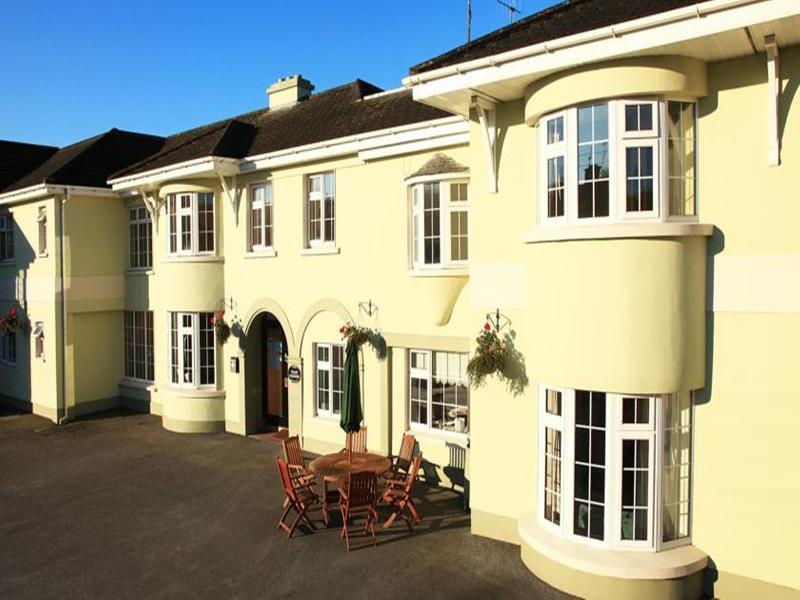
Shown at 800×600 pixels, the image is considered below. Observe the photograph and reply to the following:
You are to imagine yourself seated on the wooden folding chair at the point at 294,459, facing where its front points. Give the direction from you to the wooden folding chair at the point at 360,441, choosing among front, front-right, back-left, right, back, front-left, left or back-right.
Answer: left

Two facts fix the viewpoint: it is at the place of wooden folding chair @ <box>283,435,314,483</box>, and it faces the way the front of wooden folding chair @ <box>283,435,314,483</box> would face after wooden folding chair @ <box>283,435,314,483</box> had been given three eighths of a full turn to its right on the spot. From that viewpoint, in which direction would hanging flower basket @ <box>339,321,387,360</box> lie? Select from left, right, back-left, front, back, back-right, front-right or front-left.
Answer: back-right

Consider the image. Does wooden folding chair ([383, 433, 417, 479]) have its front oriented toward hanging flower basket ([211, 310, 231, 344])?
no

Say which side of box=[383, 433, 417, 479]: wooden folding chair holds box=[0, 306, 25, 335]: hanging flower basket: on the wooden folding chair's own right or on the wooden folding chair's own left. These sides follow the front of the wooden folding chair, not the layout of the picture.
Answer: on the wooden folding chair's own right

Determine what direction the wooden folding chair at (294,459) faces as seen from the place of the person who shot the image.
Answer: facing the viewer and to the right of the viewer

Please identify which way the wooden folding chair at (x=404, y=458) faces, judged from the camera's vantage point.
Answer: facing the viewer and to the left of the viewer

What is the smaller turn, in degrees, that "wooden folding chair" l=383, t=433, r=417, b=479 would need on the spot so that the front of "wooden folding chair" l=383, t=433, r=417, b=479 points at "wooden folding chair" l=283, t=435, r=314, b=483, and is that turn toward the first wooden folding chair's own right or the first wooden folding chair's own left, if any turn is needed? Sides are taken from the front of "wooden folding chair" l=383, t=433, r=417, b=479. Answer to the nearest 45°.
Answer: approximately 45° to the first wooden folding chair's own right

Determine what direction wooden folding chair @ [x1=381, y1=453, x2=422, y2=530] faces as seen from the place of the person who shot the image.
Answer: facing to the left of the viewer

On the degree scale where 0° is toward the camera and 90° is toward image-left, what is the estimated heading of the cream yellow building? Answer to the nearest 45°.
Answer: approximately 45°

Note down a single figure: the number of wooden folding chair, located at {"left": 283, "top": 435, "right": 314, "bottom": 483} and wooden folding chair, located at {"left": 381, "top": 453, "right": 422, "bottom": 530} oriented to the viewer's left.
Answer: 1

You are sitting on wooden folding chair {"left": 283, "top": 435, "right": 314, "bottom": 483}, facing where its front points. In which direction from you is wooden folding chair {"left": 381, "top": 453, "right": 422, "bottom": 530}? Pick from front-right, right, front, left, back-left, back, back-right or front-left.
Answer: front

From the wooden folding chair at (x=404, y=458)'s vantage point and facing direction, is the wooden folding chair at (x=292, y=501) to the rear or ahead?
ahead
